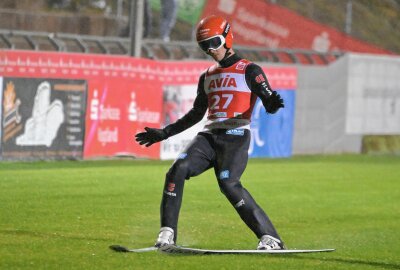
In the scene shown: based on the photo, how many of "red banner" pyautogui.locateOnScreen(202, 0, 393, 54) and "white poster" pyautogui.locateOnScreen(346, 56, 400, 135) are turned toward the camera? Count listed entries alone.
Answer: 2

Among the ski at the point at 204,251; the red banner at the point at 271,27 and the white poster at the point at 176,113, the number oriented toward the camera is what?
2

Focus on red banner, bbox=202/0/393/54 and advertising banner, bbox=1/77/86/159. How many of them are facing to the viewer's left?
0

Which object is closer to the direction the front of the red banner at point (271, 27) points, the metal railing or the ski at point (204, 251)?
the ski

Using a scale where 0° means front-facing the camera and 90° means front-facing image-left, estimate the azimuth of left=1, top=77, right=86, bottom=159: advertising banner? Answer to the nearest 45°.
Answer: approximately 0°

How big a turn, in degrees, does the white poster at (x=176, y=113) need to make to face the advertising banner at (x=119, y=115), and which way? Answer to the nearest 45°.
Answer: approximately 45° to its right

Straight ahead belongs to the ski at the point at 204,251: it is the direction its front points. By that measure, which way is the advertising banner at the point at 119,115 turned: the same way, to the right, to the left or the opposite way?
to the left

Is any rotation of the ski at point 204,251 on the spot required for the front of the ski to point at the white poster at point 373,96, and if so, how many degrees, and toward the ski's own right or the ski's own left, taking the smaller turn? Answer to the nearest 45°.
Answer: approximately 90° to the ski's own right
